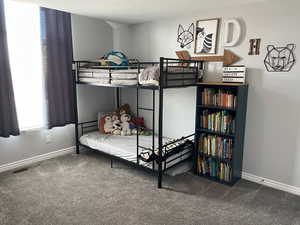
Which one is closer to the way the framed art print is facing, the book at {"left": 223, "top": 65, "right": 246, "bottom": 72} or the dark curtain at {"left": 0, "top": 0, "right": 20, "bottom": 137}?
the dark curtain

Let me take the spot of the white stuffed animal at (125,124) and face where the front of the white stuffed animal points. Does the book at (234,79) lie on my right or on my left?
on my left

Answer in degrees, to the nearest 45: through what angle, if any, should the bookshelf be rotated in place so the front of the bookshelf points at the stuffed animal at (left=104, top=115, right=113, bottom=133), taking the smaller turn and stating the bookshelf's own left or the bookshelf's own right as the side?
approximately 45° to the bookshelf's own right

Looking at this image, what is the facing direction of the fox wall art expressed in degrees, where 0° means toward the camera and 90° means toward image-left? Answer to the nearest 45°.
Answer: approximately 45°

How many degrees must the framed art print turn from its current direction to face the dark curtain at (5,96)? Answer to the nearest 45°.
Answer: approximately 45° to its right

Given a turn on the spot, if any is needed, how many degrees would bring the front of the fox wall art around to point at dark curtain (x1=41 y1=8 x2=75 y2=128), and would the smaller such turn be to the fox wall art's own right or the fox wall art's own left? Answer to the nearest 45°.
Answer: approximately 45° to the fox wall art's own right

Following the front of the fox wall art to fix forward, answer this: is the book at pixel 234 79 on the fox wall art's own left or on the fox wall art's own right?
on the fox wall art's own left
